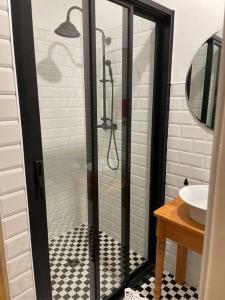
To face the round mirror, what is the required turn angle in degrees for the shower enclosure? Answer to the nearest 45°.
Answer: approximately 45° to its left

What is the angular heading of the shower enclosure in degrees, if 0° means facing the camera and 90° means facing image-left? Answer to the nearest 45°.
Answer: approximately 315°
